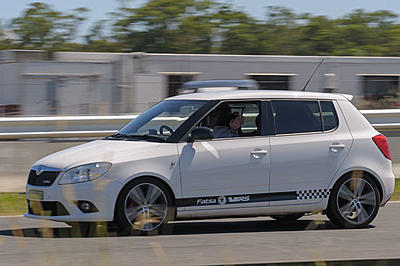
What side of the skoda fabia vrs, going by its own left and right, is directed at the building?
right

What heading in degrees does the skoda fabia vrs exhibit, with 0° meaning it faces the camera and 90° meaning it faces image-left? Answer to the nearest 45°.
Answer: approximately 90°
